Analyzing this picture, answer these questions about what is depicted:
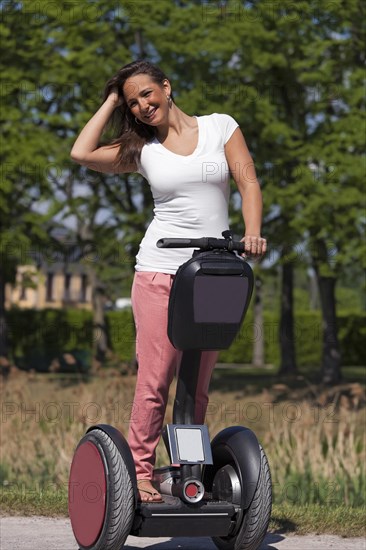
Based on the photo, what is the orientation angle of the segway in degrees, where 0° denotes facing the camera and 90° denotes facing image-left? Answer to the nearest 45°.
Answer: approximately 315°

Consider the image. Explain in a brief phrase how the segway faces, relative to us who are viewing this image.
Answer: facing the viewer and to the right of the viewer
